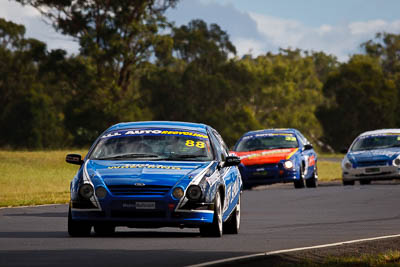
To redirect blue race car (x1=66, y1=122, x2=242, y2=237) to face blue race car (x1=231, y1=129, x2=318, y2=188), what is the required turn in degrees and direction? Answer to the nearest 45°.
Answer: approximately 180°

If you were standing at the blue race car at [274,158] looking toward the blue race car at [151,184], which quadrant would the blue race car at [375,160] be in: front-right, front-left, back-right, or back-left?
back-left

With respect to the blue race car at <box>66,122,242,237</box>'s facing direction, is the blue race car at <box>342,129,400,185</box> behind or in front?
behind

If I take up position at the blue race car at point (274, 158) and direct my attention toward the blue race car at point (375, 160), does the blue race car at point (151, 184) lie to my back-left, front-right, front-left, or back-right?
back-right

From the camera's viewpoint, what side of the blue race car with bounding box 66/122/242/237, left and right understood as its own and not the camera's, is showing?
front

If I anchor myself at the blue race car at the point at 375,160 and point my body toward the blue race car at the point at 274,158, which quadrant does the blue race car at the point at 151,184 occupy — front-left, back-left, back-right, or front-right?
front-left
